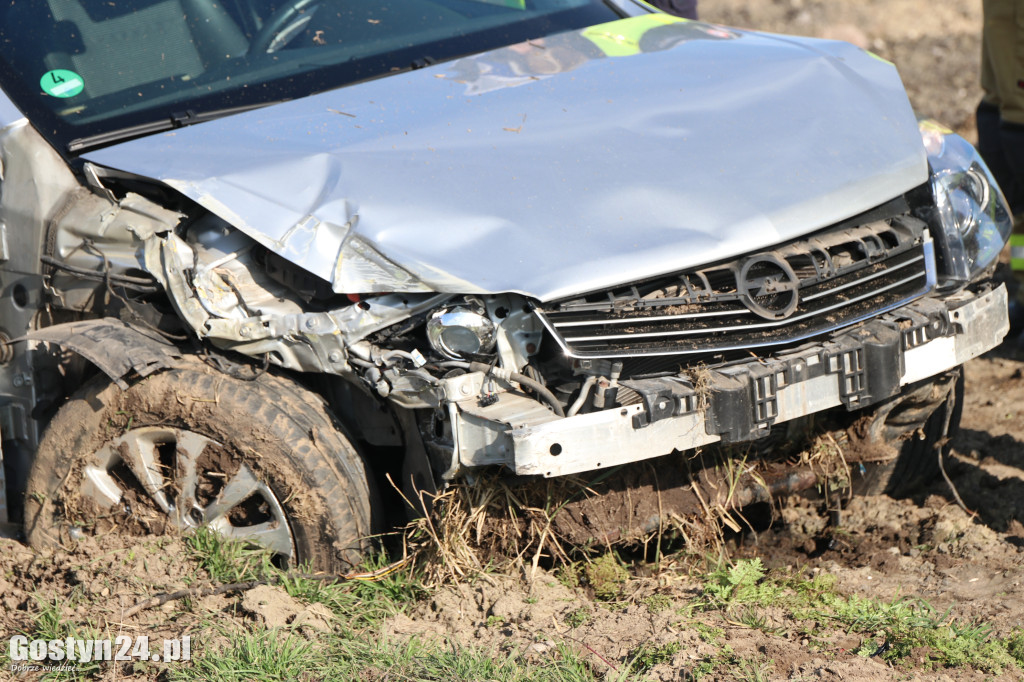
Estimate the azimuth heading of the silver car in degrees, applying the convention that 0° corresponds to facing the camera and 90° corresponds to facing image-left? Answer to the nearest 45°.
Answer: approximately 315°

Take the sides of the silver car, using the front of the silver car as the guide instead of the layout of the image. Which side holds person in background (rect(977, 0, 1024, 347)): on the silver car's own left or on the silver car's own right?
on the silver car's own left

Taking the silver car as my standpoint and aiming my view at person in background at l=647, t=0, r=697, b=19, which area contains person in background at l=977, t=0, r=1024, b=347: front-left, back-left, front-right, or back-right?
front-right
